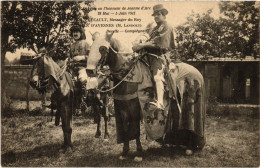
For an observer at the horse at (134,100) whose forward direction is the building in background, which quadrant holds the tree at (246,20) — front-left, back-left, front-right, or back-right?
front-right

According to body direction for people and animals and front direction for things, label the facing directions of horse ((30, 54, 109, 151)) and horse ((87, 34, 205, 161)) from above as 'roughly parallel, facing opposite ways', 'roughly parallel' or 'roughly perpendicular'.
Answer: roughly parallel

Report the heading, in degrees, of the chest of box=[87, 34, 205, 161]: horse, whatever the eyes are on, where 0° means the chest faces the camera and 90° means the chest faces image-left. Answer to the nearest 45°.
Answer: approximately 45°

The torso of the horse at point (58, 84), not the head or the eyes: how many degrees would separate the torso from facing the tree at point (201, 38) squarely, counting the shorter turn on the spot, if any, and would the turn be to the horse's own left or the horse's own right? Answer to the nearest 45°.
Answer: approximately 180°

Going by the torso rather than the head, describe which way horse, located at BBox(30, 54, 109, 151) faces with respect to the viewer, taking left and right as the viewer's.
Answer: facing the viewer and to the left of the viewer

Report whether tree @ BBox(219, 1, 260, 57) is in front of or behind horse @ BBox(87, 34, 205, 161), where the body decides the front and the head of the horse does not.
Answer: behind

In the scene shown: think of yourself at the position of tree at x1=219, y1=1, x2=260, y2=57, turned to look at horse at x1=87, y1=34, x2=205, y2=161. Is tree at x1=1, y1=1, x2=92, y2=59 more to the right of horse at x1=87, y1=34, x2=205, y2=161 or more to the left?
right

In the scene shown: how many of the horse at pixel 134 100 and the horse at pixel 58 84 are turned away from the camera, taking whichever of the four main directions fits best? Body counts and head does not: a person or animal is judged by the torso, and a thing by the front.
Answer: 0
